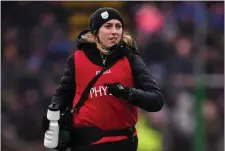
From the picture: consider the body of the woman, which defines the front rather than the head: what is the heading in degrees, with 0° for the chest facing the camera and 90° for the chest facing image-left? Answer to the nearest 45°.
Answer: approximately 0°
